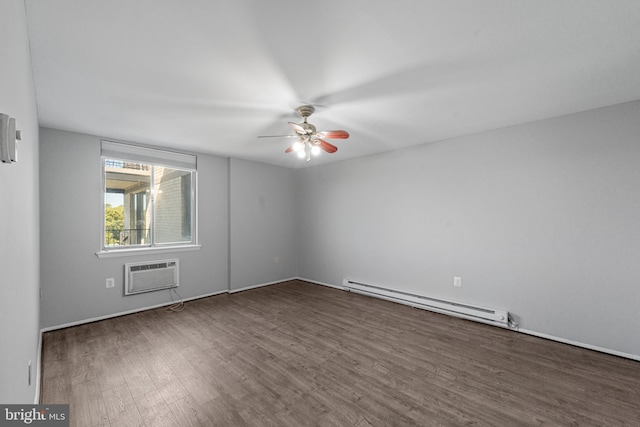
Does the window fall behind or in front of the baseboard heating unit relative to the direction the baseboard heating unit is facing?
in front

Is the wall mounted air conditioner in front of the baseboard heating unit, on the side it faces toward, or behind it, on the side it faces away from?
in front

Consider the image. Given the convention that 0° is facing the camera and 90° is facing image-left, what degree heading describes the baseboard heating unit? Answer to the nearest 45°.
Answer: approximately 45°
